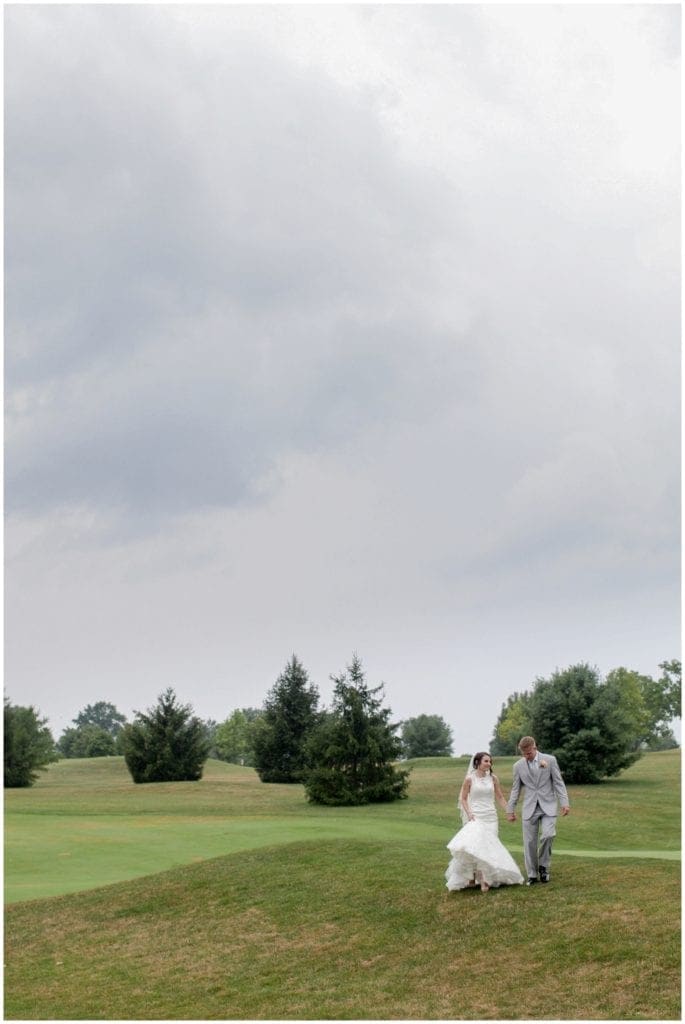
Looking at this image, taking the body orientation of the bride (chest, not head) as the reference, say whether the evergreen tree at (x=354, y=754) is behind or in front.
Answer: behind

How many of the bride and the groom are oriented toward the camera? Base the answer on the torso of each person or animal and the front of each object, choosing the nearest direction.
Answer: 2

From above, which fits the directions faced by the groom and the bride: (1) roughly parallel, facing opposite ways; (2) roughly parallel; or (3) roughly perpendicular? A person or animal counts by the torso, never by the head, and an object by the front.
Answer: roughly parallel

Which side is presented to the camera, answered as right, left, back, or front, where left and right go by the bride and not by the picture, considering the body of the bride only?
front

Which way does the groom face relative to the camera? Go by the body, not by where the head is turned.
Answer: toward the camera

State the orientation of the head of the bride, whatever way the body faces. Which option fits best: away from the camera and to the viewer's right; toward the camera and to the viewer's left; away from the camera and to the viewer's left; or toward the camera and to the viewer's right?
toward the camera and to the viewer's right
